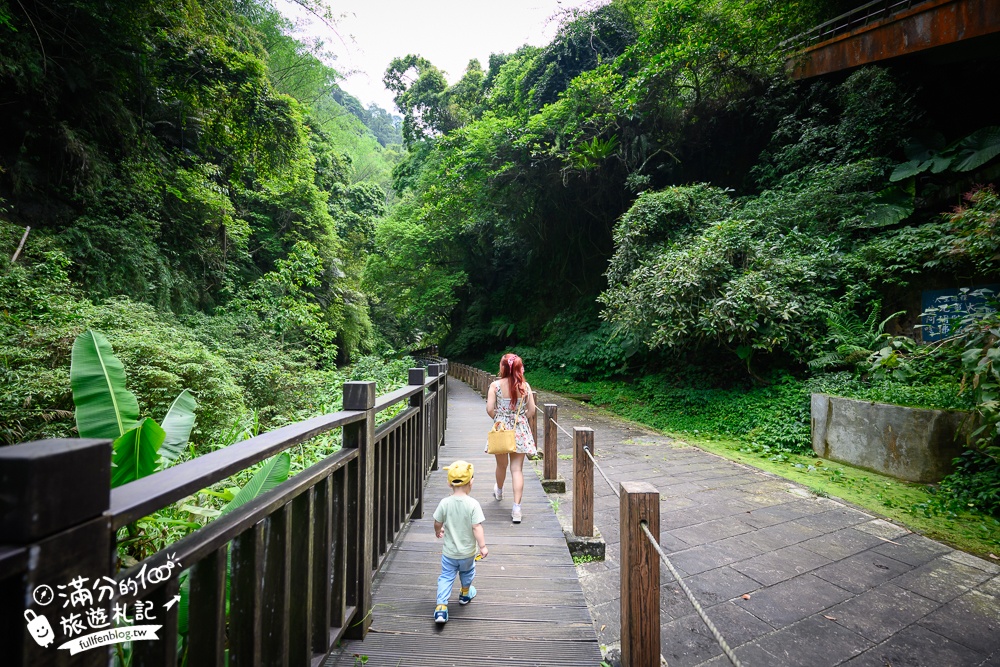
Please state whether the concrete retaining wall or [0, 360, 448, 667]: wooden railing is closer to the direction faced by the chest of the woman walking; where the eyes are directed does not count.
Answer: the concrete retaining wall

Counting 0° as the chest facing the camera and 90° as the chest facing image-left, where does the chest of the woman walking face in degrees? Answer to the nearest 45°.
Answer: approximately 180°

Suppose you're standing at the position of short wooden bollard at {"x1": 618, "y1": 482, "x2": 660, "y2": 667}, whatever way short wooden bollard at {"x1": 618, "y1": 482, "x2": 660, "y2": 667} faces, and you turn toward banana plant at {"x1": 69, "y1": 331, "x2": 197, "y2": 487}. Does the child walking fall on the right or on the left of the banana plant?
right

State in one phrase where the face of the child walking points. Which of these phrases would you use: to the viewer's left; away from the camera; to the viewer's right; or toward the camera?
away from the camera

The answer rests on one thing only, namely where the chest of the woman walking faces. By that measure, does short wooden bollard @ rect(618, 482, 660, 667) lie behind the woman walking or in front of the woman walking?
behind

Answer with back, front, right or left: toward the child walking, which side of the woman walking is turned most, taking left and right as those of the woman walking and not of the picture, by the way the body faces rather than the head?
back

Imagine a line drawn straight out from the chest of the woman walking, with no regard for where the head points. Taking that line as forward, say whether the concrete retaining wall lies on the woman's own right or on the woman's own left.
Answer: on the woman's own right

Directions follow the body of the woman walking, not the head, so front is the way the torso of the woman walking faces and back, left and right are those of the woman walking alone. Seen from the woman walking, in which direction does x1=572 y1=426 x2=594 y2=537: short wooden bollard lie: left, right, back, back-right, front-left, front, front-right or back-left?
back-right
